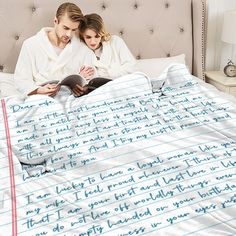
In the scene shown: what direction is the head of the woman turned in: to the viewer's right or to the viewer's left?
to the viewer's left

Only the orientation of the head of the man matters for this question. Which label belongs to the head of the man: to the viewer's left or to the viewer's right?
to the viewer's right

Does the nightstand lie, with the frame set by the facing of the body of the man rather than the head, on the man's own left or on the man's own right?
on the man's own left

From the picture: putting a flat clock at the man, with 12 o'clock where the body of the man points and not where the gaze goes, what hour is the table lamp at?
The table lamp is roughly at 10 o'clock from the man.

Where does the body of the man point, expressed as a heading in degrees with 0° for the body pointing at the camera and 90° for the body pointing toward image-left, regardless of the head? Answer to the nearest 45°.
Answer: approximately 315°
